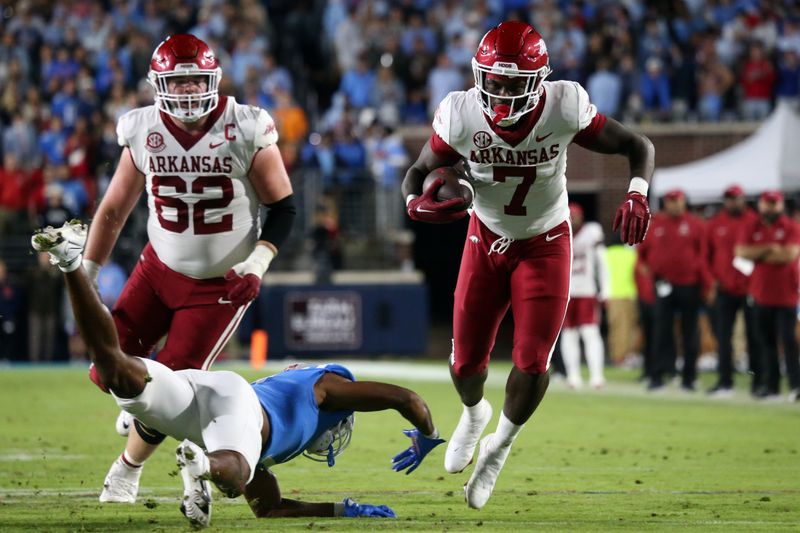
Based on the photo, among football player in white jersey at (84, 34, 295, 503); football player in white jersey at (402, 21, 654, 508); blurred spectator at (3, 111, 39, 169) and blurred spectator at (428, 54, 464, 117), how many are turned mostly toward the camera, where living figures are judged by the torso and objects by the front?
4

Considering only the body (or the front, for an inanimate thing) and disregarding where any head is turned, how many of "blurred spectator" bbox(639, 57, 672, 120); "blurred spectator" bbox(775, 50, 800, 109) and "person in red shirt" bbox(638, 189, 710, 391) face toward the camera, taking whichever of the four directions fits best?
3

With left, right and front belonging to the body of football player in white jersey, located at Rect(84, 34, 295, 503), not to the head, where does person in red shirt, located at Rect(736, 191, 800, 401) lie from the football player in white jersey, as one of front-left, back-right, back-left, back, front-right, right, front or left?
back-left

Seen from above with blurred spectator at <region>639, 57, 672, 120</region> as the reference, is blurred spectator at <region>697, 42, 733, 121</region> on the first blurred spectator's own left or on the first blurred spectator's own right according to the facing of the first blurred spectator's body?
on the first blurred spectator's own left

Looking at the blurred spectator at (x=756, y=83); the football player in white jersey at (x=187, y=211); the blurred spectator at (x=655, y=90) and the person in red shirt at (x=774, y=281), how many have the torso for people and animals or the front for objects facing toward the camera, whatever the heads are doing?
4

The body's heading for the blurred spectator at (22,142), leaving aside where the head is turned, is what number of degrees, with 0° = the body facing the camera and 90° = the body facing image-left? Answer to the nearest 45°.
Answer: approximately 0°

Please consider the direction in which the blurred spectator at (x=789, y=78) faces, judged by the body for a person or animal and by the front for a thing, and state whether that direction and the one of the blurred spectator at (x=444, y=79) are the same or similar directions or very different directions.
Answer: same or similar directions

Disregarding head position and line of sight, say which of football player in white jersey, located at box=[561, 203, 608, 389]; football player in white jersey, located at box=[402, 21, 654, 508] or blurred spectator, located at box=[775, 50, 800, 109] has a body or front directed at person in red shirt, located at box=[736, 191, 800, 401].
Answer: the blurred spectator

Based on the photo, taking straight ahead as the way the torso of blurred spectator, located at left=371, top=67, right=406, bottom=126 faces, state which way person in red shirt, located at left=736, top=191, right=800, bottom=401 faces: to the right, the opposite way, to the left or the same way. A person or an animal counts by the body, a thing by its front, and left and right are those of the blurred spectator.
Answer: the same way

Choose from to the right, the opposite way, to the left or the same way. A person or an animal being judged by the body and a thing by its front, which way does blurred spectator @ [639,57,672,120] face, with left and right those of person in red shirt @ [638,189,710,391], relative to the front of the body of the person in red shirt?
the same way

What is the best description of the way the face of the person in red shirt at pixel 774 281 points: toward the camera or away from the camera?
toward the camera

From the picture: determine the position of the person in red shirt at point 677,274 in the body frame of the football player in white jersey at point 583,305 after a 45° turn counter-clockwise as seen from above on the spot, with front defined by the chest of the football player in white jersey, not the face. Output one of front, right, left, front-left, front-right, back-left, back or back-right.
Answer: left

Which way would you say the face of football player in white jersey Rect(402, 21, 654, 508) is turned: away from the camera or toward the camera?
toward the camera

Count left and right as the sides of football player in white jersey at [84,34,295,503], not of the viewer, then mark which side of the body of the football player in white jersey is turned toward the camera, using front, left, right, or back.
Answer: front

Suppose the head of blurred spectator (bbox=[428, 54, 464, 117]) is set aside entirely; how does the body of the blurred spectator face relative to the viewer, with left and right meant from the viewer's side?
facing the viewer

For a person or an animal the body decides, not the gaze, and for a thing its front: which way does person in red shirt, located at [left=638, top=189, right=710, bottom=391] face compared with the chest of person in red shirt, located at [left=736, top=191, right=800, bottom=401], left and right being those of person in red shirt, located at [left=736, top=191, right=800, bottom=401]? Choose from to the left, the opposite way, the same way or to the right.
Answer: the same way

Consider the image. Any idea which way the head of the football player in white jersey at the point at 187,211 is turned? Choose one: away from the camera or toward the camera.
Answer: toward the camera

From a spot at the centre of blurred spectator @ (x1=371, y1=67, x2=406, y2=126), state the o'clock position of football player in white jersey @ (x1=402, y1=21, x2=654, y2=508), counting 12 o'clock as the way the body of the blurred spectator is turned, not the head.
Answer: The football player in white jersey is roughly at 12 o'clock from the blurred spectator.

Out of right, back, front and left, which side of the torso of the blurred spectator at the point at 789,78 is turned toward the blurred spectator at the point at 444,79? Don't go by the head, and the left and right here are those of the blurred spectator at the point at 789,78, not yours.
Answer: right

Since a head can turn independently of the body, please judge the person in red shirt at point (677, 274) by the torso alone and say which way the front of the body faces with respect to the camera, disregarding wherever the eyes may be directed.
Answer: toward the camera
